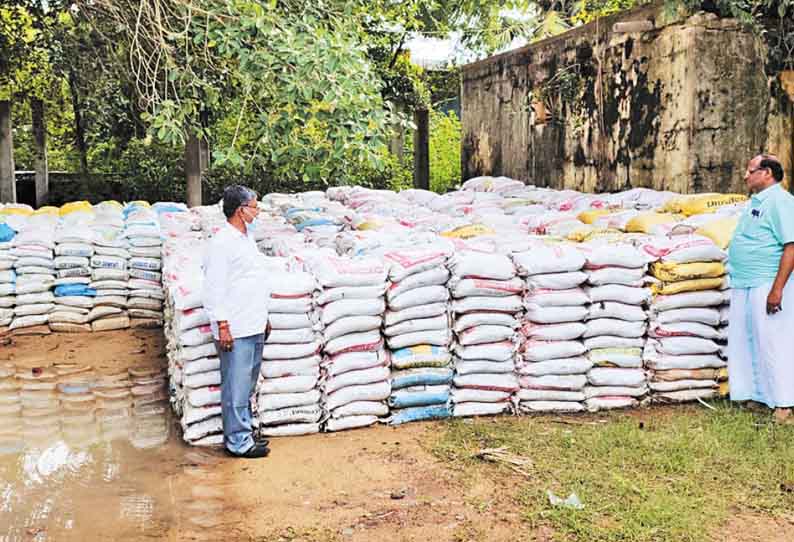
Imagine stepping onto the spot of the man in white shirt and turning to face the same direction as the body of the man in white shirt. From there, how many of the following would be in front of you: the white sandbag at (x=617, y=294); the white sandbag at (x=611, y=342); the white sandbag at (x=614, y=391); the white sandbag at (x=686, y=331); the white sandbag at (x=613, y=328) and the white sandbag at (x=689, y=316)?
6

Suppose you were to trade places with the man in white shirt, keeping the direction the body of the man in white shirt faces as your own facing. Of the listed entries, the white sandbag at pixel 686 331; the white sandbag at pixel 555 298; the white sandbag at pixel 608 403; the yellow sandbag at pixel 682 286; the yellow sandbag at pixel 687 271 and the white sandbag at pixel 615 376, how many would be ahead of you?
6

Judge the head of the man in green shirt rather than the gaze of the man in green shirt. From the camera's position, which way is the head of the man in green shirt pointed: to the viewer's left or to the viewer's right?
to the viewer's left

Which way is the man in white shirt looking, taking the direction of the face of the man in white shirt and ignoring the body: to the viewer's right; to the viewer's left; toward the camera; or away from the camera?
to the viewer's right

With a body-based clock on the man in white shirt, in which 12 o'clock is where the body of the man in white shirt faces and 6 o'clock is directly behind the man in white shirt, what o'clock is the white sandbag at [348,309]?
The white sandbag is roughly at 11 o'clock from the man in white shirt.

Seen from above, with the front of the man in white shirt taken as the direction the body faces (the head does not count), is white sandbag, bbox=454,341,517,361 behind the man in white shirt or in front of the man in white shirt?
in front

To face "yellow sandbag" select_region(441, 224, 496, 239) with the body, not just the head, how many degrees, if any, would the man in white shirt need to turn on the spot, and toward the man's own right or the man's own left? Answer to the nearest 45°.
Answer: approximately 45° to the man's own left

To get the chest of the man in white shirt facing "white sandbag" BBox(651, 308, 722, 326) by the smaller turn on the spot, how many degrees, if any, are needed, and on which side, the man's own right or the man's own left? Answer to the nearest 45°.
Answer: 0° — they already face it

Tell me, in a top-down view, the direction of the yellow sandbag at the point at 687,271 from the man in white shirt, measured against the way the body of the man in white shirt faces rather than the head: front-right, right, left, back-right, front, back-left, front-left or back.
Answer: front

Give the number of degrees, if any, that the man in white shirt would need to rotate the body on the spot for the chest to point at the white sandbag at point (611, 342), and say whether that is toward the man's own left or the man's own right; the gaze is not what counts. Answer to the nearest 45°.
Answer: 0° — they already face it

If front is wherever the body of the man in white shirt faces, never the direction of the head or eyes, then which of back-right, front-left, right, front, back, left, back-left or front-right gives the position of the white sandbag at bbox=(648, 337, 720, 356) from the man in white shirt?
front

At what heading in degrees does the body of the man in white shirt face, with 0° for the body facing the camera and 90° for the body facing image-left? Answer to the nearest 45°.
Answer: approximately 270°
